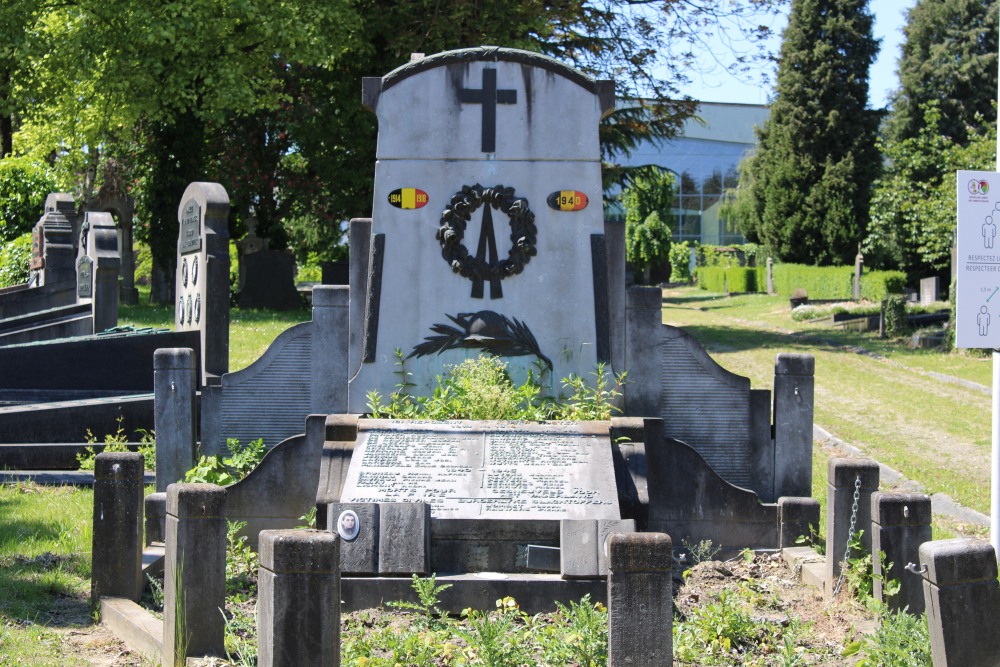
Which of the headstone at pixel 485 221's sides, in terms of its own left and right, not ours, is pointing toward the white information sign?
left

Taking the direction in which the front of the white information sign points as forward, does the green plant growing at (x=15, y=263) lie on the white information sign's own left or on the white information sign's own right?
on the white information sign's own right

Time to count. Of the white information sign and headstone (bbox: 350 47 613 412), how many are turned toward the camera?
2

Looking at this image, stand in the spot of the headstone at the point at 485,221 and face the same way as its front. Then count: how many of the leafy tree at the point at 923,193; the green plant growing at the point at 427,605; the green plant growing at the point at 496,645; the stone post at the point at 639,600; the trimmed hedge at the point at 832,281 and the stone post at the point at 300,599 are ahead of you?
4

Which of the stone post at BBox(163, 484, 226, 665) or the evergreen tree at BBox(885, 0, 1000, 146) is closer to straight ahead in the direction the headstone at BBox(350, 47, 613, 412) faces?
the stone post

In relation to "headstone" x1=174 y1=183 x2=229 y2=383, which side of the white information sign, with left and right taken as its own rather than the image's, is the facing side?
right

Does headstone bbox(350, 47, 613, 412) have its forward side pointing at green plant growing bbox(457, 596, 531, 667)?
yes

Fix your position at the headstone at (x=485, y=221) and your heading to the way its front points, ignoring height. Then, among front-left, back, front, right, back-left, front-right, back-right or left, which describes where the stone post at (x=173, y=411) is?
right

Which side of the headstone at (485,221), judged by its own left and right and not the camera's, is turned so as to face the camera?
front

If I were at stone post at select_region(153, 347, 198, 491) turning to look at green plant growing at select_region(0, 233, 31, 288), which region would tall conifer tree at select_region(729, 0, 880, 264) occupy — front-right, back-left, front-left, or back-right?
front-right

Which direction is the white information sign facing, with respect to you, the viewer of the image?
facing the viewer

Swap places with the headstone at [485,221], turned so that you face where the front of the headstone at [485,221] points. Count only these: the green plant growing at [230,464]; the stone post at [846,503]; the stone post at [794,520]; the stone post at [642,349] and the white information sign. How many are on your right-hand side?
1

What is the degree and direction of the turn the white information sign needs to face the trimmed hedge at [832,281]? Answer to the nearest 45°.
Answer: approximately 180°

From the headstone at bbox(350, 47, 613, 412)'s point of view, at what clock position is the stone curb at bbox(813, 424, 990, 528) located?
The stone curb is roughly at 8 o'clock from the headstone.

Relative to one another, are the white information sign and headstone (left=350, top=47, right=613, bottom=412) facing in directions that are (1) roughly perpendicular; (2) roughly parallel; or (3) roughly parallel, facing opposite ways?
roughly parallel

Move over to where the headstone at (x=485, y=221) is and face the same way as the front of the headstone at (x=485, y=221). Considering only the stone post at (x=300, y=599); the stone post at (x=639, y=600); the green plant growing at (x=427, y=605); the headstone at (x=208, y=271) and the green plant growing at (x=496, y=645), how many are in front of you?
4
